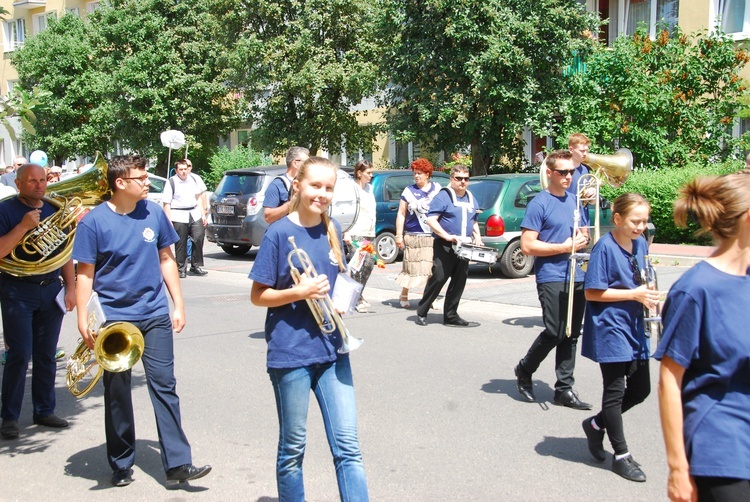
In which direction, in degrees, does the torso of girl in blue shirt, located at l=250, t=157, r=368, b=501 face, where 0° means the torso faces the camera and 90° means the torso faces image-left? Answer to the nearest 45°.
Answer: approximately 315°

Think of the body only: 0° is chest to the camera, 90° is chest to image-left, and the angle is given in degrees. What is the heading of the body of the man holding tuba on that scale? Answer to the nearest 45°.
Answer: approximately 315°

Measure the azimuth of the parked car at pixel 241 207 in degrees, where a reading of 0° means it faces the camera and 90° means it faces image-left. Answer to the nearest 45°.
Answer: approximately 225°

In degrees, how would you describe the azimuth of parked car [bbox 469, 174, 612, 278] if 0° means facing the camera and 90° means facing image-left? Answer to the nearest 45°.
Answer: approximately 225°

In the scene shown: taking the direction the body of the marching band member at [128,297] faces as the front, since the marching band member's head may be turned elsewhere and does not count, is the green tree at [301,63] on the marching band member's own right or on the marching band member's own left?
on the marching band member's own left

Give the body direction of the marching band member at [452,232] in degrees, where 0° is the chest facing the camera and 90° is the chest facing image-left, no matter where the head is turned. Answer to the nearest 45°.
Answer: approximately 315°

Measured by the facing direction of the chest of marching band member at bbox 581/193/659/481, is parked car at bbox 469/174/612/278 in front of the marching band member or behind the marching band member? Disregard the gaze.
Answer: behind

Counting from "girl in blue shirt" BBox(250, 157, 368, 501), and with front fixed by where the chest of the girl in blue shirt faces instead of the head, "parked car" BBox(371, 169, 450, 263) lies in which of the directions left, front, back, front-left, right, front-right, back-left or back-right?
back-left

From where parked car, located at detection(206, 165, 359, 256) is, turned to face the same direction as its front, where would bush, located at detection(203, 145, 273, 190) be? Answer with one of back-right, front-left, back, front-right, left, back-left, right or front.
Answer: front-left

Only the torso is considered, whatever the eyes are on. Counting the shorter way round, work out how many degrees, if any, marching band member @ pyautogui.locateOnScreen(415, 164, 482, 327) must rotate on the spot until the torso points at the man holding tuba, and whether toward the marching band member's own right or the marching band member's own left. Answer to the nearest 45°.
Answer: approximately 90° to the marching band member's own right

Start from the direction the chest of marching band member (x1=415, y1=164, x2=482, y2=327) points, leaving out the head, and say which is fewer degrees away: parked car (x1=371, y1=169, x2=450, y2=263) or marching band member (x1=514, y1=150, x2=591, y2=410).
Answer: the marching band member
